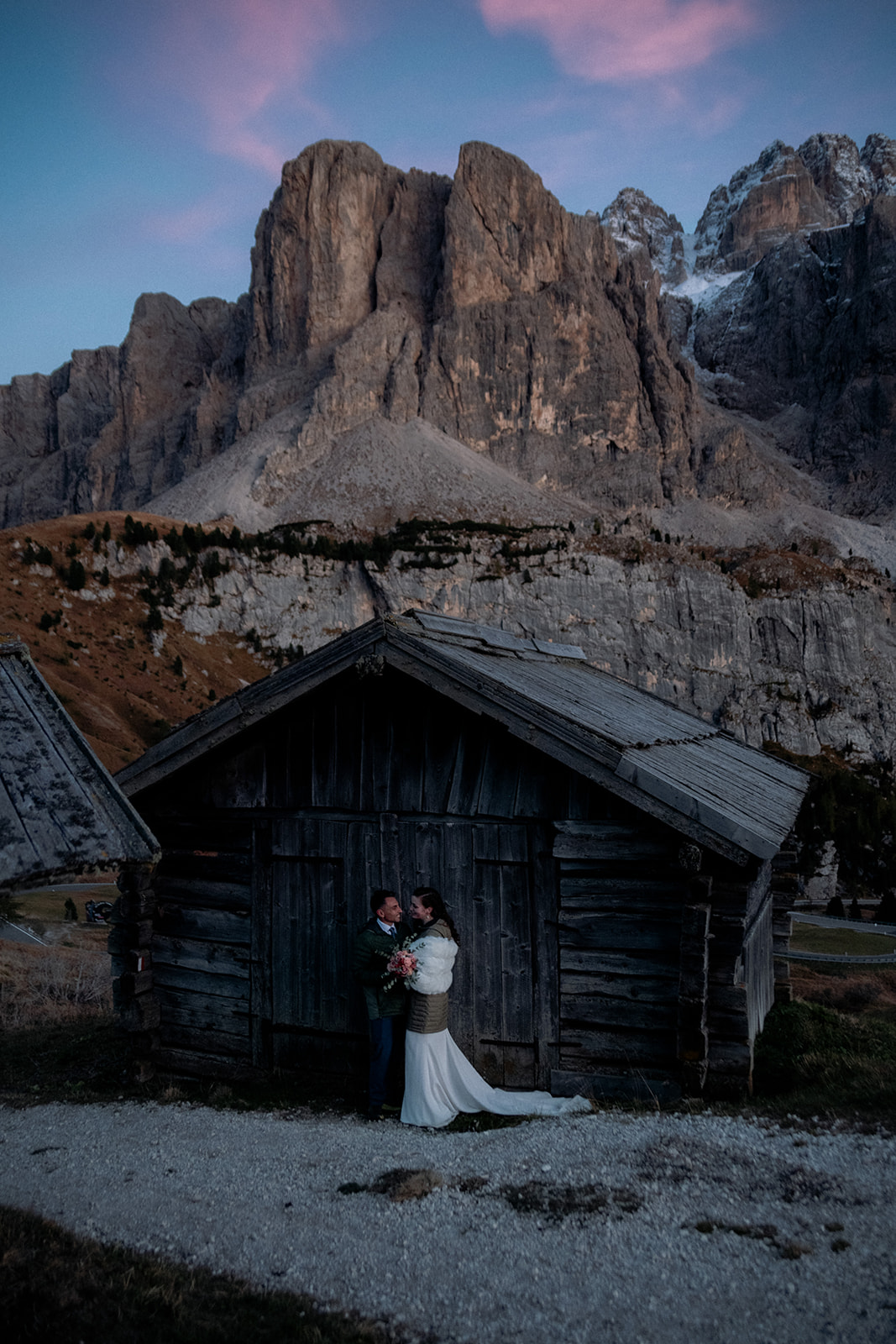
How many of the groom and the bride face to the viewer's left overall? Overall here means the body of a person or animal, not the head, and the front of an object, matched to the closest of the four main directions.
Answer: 1

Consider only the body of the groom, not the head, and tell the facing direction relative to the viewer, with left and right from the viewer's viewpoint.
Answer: facing the viewer and to the right of the viewer

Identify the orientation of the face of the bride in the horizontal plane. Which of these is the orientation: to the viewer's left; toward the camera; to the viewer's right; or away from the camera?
to the viewer's left

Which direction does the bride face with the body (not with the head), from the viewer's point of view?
to the viewer's left

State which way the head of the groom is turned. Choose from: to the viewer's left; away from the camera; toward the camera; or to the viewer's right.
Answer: to the viewer's right

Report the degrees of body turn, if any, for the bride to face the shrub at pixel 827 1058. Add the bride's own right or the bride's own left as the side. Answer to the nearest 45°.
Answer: approximately 180°

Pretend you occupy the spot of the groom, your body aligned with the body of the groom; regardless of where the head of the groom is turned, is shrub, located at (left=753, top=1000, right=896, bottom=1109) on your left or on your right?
on your left
